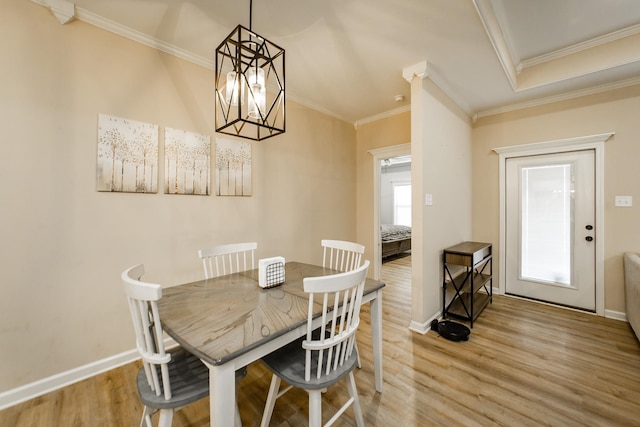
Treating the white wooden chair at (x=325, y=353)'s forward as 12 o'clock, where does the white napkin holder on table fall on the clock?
The white napkin holder on table is roughly at 12 o'clock from the white wooden chair.

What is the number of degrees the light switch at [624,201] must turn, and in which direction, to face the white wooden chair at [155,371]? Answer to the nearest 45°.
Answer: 0° — it already faces it

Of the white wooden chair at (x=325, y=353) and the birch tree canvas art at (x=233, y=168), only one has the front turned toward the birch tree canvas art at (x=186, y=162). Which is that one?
the white wooden chair

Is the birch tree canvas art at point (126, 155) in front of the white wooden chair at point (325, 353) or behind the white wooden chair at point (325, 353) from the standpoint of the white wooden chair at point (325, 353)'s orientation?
in front

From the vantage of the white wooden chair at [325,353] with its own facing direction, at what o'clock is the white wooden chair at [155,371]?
the white wooden chair at [155,371] is roughly at 10 o'clock from the white wooden chair at [325,353].

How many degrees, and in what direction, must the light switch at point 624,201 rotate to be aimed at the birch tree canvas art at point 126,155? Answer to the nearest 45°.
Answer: approximately 45° to its right

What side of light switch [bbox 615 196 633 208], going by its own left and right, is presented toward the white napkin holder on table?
front

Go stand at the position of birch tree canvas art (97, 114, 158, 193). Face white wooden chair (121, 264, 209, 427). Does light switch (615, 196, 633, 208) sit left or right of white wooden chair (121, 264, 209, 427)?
left

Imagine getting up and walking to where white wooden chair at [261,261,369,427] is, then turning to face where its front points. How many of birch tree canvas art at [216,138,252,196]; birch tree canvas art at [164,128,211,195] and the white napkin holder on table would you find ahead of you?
3

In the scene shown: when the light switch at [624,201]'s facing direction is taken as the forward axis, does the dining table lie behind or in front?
in front

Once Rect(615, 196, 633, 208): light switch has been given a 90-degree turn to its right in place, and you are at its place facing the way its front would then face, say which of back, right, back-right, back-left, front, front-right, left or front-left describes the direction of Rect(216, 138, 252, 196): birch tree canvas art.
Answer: front-left

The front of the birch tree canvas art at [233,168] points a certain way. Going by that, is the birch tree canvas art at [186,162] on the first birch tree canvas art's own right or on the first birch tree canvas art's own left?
on the first birch tree canvas art's own right

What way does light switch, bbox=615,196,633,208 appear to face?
toward the camera

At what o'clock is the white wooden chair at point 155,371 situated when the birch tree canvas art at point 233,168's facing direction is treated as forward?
The white wooden chair is roughly at 2 o'clock from the birch tree canvas art.

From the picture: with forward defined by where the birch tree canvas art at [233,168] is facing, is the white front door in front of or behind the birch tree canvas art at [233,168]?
in front

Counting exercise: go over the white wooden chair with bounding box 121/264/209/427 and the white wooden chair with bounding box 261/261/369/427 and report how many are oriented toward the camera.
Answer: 0
